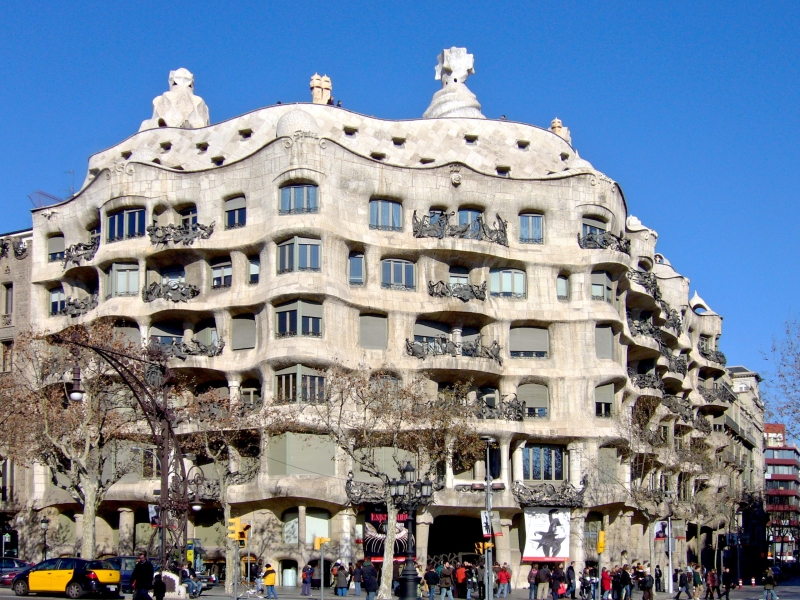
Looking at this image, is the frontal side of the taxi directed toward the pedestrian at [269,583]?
no

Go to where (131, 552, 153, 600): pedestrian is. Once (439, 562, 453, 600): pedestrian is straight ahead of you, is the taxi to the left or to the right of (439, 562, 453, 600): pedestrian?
left

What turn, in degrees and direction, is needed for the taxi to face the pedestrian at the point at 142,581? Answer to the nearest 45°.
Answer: approximately 135° to its left

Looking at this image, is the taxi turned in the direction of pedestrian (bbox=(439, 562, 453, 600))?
no

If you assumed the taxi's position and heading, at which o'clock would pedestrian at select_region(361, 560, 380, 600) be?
The pedestrian is roughly at 5 o'clock from the taxi.

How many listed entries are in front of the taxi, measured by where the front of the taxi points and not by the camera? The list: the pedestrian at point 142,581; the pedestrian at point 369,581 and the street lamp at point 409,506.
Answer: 0

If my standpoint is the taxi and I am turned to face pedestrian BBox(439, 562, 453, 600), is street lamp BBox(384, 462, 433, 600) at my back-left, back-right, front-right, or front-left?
front-right

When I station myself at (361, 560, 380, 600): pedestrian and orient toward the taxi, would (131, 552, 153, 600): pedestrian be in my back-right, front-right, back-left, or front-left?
front-left

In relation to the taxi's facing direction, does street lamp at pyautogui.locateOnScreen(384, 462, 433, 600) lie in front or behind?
behind

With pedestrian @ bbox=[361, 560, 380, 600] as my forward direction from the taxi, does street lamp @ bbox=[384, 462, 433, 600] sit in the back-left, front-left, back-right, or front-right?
front-right

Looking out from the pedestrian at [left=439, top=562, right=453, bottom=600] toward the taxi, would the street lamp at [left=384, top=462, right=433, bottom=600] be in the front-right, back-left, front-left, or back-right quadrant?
front-left

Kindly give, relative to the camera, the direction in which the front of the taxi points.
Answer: facing away from the viewer and to the left of the viewer
